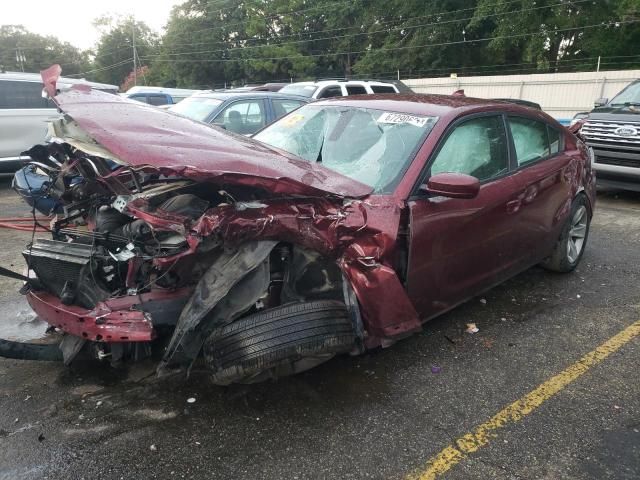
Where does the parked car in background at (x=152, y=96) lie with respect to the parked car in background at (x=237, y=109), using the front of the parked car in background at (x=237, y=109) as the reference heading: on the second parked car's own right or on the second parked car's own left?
on the second parked car's own right

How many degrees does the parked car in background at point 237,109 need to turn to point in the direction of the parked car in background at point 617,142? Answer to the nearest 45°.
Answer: approximately 135° to its left

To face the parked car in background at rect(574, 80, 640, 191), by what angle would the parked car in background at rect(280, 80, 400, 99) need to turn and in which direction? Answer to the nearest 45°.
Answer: approximately 90° to its left

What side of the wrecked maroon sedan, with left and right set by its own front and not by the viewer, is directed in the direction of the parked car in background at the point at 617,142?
back

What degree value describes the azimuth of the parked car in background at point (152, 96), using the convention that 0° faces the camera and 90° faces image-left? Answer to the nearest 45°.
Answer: approximately 45°

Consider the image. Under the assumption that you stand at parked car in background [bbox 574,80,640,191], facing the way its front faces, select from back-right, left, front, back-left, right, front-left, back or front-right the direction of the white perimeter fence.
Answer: back-right

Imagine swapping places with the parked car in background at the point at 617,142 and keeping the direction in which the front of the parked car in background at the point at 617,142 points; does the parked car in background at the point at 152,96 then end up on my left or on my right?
on my right
